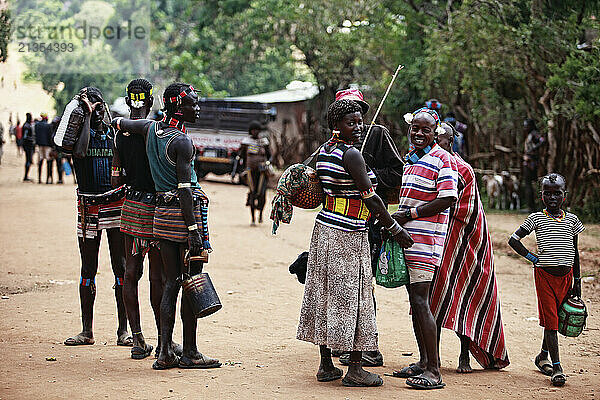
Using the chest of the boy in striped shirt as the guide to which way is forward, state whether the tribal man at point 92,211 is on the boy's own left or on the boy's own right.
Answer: on the boy's own right

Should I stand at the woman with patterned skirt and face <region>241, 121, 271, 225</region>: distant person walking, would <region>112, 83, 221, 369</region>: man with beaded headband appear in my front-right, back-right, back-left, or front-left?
front-left

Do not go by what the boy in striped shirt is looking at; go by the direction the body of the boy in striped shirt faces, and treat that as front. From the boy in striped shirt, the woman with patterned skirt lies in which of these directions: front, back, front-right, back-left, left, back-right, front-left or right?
front-right

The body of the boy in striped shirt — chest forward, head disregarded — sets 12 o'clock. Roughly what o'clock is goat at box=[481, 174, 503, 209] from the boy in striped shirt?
The goat is roughly at 6 o'clock from the boy in striped shirt.

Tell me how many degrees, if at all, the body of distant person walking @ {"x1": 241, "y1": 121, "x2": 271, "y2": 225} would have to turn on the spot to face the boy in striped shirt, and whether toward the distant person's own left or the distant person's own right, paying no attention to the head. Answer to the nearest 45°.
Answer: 0° — they already face them

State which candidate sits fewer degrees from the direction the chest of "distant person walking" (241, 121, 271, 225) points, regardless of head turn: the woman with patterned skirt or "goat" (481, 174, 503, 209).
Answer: the woman with patterned skirt

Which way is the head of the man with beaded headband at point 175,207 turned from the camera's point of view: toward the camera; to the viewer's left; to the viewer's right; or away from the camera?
to the viewer's right

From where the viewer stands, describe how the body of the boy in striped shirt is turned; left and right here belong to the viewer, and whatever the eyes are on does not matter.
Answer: facing the viewer

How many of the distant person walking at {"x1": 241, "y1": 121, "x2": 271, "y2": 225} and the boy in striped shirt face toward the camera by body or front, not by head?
2

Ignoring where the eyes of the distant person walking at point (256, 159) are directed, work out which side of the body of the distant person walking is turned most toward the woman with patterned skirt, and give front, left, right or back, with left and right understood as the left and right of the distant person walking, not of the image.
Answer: front

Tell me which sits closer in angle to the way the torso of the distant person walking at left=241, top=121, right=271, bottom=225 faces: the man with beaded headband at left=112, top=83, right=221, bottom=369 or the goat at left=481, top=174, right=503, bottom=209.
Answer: the man with beaded headband

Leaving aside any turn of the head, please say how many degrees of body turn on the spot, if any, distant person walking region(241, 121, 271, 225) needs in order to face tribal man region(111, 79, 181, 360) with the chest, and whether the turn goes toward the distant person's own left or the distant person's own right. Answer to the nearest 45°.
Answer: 0° — they already face them

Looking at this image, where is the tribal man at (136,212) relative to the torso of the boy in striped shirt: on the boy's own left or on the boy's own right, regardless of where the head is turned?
on the boy's own right
